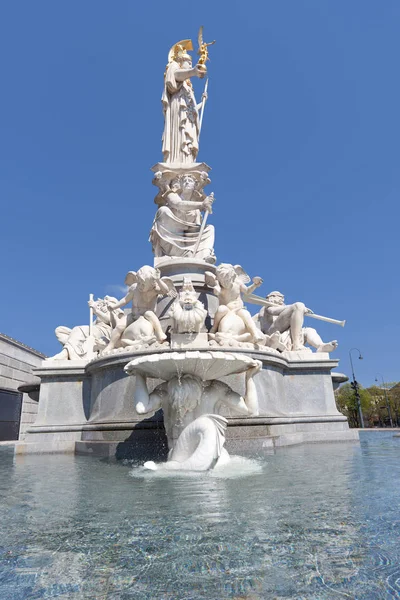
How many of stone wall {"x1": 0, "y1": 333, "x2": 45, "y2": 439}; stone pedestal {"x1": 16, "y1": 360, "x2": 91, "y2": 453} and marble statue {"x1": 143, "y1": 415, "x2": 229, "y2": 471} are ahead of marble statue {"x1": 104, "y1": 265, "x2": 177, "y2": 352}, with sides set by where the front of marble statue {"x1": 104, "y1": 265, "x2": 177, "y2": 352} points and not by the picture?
1

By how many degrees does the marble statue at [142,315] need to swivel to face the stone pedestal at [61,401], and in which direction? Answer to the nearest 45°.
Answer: approximately 135° to its right

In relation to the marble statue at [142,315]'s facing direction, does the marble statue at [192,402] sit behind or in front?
in front

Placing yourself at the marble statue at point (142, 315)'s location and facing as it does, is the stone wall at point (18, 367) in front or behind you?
behind

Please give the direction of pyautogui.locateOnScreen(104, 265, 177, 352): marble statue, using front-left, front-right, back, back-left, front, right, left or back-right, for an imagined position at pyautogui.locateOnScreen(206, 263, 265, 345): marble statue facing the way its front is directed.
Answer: right

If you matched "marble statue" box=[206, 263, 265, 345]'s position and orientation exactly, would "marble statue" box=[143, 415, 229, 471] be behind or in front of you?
in front

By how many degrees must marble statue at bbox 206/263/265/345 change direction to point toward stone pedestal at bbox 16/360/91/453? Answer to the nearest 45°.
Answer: approximately 90° to its right

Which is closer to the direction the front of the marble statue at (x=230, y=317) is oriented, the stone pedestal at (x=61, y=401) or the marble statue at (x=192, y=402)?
the marble statue

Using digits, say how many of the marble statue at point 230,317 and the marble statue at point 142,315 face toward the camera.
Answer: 2

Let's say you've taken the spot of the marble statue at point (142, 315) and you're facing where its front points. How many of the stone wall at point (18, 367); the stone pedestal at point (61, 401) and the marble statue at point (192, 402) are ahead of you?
1

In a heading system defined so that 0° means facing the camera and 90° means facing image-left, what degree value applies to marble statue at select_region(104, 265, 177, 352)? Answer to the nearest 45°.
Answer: approximately 0°
